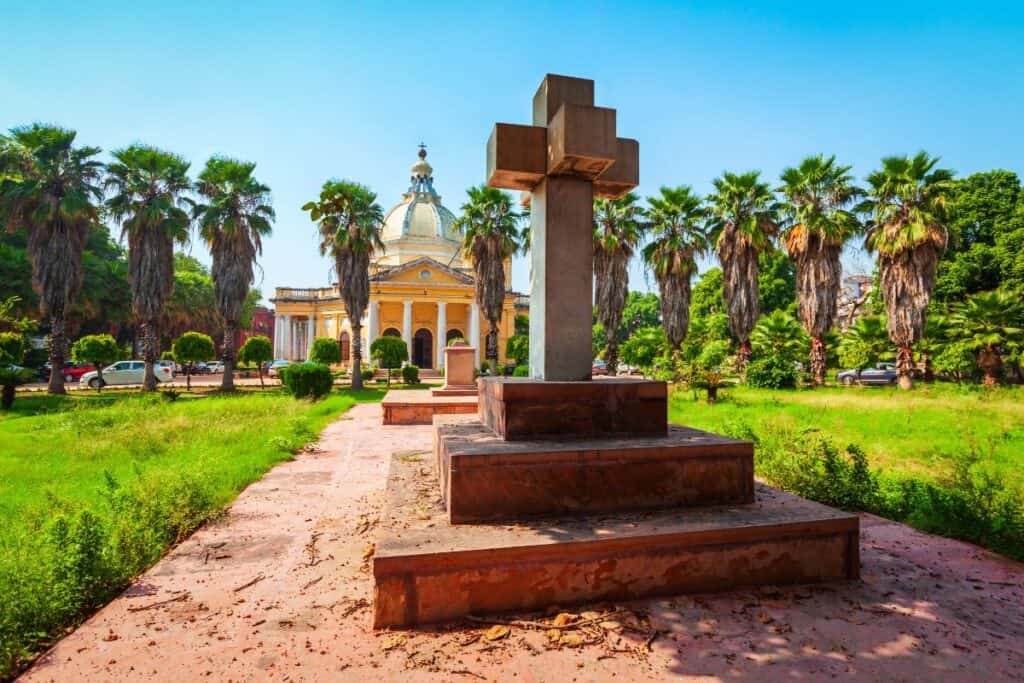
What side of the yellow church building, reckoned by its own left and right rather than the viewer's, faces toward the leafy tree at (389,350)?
front

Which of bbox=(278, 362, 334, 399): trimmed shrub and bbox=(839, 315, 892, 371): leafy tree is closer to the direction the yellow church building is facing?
the trimmed shrub

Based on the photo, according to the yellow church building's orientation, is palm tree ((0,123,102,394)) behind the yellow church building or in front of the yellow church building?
in front

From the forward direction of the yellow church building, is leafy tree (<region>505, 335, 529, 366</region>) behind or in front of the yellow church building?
in front

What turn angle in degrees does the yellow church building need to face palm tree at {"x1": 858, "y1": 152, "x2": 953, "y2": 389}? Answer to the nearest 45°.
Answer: approximately 45° to its left

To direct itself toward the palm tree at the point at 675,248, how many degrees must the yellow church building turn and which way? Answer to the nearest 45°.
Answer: approximately 45° to its left

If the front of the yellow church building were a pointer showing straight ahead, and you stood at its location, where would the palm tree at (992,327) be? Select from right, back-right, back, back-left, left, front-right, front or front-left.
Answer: front-left

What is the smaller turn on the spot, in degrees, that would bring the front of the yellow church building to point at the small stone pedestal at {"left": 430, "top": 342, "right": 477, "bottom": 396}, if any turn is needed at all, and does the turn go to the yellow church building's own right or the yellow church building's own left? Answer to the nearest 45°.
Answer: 0° — it already faces it

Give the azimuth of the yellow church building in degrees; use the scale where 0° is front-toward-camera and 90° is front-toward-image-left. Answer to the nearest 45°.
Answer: approximately 0°
